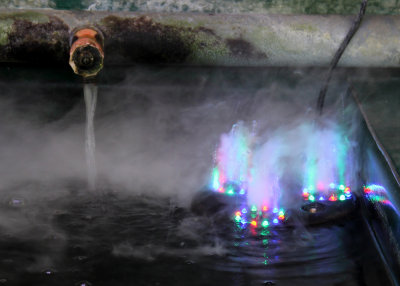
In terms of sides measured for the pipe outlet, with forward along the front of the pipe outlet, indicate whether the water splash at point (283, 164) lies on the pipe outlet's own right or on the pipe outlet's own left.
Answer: on the pipe outlet's own left

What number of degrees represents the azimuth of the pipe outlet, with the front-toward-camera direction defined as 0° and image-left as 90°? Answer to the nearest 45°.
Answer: approximately 0°
